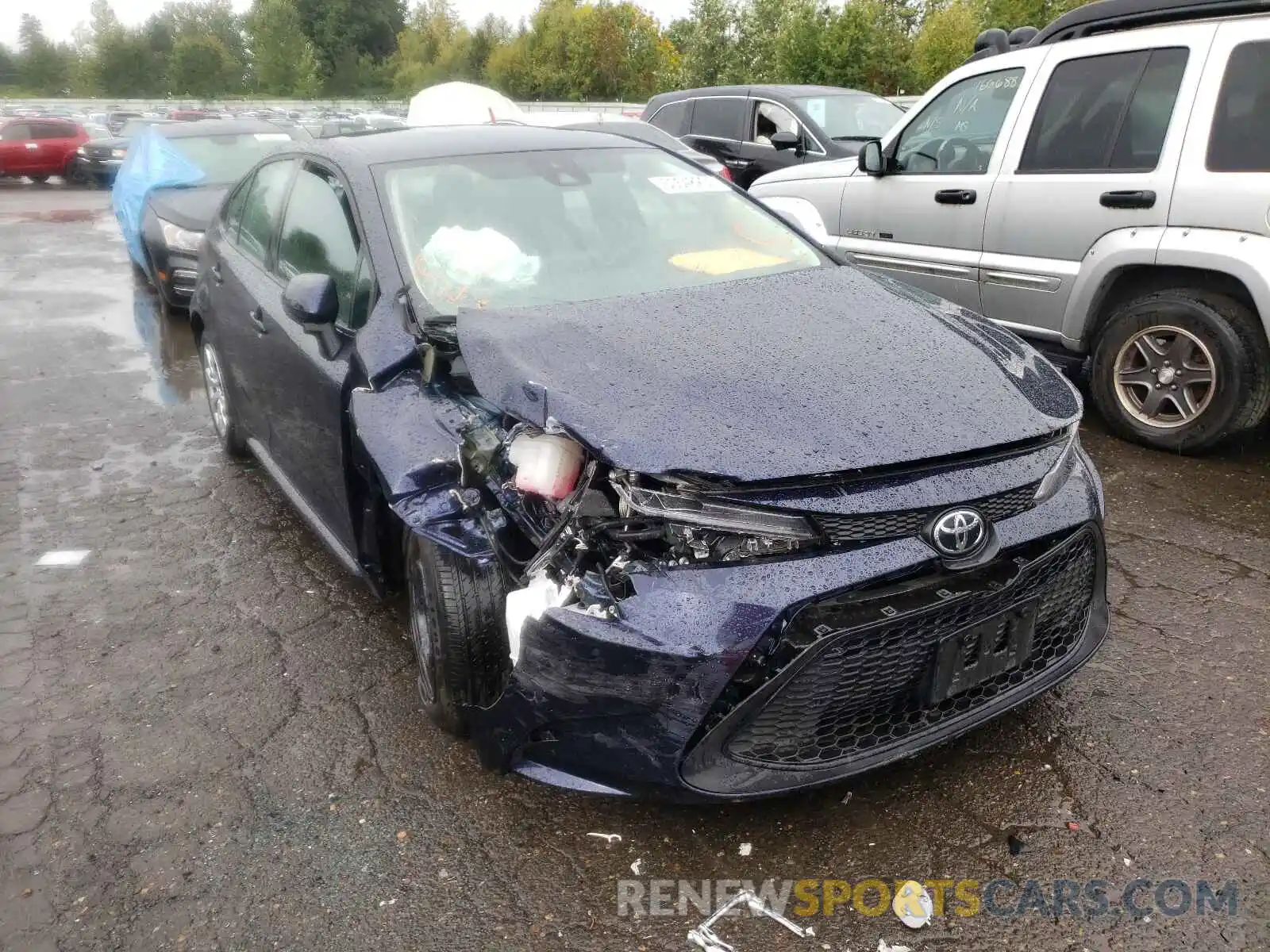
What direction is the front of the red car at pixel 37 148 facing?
to the viewer's left

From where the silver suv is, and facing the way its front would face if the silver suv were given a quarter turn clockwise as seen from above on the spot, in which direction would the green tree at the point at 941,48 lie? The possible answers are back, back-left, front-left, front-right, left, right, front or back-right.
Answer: front-left

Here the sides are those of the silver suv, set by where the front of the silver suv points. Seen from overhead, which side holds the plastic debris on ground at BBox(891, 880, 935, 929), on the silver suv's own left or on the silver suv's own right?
on the silver suv's own left

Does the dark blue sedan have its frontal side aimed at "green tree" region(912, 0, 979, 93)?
no

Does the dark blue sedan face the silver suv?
no

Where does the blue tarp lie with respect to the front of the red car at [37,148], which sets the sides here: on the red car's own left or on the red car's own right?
on the red car's own left

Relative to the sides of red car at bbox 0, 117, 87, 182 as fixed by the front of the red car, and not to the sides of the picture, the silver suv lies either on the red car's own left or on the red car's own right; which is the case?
on the red car's own left

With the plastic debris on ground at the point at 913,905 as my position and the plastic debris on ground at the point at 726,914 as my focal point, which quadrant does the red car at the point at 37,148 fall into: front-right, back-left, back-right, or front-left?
front-right

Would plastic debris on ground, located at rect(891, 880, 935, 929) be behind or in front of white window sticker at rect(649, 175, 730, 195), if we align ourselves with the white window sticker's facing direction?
in front

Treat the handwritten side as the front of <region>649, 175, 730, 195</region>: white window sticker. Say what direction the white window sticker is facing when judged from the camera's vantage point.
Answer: facing the viewer and to the right of the viewer

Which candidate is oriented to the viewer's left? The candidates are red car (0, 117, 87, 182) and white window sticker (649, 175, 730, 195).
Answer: the red car

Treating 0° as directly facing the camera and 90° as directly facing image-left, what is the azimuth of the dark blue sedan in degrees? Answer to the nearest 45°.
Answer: approximately 315°

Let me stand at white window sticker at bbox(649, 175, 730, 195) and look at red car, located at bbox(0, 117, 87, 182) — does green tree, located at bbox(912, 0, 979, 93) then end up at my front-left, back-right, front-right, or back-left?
front-right
